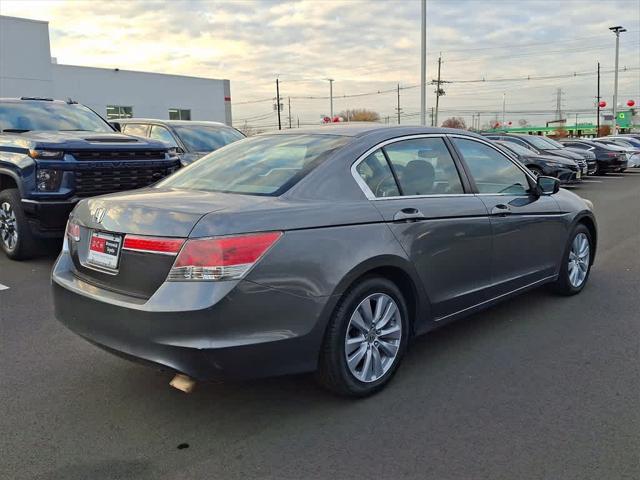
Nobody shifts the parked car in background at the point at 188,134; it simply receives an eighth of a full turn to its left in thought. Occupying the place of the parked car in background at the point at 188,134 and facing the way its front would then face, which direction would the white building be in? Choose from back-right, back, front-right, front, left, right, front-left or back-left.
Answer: left

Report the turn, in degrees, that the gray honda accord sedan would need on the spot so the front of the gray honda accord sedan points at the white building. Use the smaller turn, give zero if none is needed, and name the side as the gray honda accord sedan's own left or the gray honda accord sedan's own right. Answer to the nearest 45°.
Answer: approximately 45° to the gray honda accord sedan's own left

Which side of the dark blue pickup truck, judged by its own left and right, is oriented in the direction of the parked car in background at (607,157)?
left

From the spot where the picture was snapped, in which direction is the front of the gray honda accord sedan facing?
facing away from the viewer and to the right of the viewer

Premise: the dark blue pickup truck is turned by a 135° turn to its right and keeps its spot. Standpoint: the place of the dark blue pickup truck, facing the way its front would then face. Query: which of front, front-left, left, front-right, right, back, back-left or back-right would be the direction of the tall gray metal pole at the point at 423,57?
back-right

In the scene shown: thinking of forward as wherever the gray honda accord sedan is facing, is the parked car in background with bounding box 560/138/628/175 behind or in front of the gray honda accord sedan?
in front

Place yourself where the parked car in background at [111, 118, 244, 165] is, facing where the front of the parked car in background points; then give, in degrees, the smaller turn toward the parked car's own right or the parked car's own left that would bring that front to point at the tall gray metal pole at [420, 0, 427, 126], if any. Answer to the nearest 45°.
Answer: approximately 90° to the parked car's own left

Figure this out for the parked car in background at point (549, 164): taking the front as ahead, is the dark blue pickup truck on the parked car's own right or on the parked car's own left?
on the parked car's own right

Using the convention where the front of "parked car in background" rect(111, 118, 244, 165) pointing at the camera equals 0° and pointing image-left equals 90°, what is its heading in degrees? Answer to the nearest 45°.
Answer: approximately 315°

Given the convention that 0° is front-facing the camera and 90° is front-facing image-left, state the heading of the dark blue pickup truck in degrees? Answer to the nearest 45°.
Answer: approximately 315°

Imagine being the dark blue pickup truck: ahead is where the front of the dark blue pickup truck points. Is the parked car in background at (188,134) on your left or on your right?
on your left
